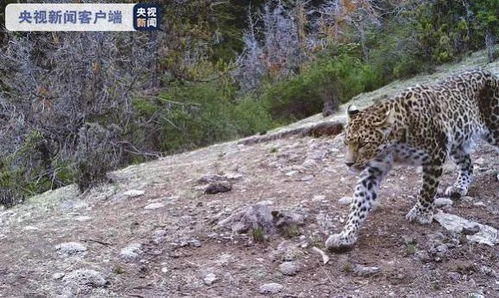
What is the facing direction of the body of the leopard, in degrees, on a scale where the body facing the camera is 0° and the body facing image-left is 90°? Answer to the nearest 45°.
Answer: approximately 45°

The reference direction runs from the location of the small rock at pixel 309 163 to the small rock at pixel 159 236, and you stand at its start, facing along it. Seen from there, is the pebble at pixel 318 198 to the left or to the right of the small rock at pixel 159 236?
left

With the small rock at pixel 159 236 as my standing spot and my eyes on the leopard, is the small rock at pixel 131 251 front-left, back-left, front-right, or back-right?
back-right

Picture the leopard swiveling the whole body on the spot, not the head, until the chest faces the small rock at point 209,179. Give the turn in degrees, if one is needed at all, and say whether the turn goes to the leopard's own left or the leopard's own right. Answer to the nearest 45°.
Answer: approximately 90° to the leopard's own right

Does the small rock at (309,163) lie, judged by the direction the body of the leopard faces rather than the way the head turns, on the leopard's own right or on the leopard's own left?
on the leopard's own right

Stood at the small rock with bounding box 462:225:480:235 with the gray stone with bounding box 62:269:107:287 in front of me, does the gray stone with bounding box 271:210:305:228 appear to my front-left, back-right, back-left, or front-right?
front-right

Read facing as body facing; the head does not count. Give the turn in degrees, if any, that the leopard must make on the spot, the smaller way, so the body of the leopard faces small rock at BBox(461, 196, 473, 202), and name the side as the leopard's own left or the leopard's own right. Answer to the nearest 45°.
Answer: approximately 180°

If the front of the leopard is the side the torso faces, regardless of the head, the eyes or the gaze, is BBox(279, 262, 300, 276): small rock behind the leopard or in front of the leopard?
in front

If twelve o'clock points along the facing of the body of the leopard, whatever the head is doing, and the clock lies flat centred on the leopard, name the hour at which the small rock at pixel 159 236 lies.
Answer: The small rock is roughly at 1 o'clock from the leopard.
